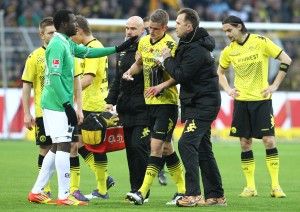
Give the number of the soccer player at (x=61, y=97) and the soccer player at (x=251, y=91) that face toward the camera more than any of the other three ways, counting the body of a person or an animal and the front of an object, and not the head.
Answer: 1

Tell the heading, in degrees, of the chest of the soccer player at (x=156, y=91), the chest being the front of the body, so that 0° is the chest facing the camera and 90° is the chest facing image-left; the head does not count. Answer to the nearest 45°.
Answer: approximately 45°

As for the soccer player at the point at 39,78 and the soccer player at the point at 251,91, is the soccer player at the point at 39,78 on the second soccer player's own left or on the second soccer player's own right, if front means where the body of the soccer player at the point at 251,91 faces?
on the second soccer player's own right

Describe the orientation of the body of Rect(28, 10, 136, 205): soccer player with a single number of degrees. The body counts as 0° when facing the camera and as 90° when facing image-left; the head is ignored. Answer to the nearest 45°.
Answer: approximately 270°

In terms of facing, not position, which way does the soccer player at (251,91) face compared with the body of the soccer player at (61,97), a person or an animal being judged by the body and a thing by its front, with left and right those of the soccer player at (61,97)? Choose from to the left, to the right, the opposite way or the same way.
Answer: to the right
